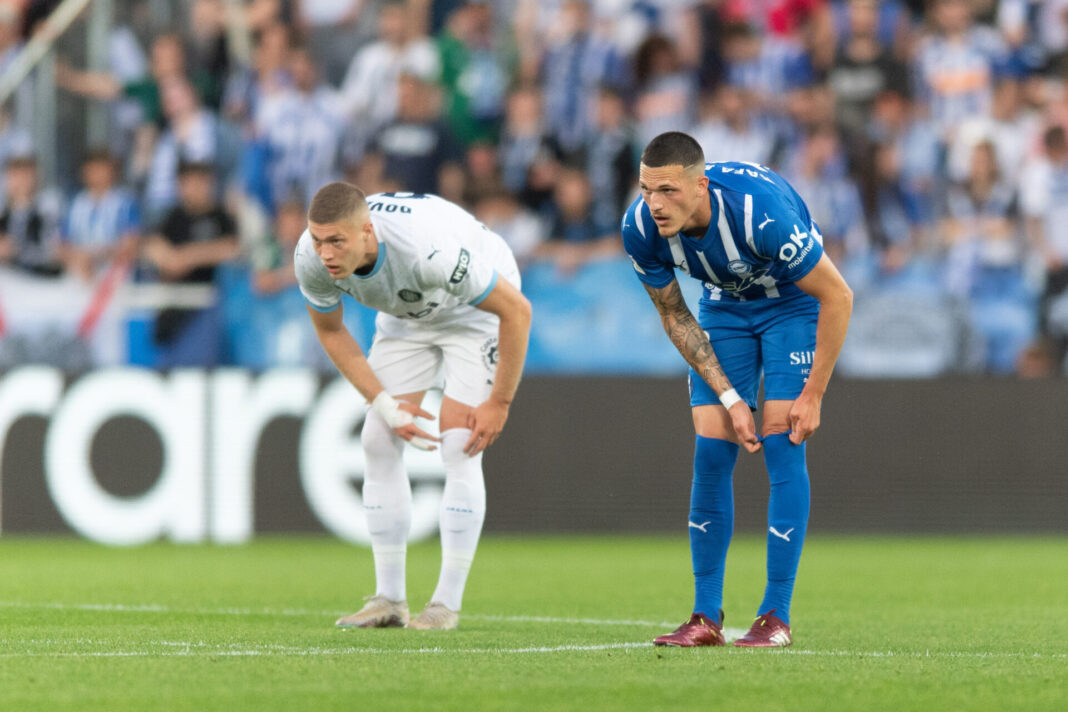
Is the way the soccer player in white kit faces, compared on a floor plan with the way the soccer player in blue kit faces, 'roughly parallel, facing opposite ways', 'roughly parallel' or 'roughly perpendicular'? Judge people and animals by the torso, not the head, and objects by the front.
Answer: roughly parallel

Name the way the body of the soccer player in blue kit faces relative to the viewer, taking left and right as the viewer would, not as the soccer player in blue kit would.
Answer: facing the viewer and to the left of the viewer

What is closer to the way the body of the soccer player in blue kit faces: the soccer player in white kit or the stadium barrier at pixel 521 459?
the soccer player in white kit

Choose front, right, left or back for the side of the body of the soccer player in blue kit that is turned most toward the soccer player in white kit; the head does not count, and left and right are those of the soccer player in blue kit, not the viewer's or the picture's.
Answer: right

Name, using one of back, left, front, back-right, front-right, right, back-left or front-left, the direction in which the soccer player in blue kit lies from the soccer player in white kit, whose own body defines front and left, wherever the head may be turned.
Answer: left

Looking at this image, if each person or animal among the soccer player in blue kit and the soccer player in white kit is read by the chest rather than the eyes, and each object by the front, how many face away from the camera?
0

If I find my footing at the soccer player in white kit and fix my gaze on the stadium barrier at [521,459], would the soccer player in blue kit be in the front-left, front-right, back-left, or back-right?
back-right

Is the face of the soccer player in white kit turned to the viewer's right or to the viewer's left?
to the viewer's left

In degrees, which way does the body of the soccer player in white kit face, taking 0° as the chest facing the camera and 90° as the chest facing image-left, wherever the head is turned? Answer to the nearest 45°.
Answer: approximately 45°

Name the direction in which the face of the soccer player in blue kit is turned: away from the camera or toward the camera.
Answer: toward the camera

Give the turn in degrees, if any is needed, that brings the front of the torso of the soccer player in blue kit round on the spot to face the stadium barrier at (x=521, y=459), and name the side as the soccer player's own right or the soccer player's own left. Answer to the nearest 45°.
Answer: approximately 135° to the soccer player's own right
